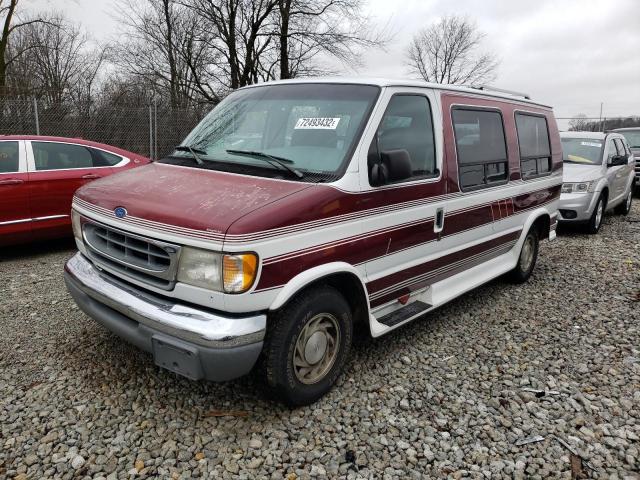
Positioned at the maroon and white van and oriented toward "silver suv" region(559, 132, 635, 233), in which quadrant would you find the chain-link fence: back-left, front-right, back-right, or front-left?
front-left

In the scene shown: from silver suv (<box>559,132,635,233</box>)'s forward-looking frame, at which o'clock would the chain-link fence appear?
The chain-link fence is roughly at 1 o'clock from the silver suv.

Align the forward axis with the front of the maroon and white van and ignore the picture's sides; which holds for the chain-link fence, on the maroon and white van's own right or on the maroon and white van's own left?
on the maroon and white van's own right

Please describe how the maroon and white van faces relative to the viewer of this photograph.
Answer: facing the viewer and to the left of the viewer

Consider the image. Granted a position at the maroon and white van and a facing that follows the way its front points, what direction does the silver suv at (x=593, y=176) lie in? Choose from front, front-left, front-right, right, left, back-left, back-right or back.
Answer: back

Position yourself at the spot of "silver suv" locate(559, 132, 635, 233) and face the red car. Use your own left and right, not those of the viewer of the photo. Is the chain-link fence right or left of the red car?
right

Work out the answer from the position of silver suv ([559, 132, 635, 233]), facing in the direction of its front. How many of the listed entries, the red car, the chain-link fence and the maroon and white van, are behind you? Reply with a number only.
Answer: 0

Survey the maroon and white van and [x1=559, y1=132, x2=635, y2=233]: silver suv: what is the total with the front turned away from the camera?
0

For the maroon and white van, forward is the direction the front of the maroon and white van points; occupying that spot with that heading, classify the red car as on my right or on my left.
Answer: on my right

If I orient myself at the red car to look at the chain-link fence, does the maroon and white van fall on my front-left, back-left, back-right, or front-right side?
back-right
